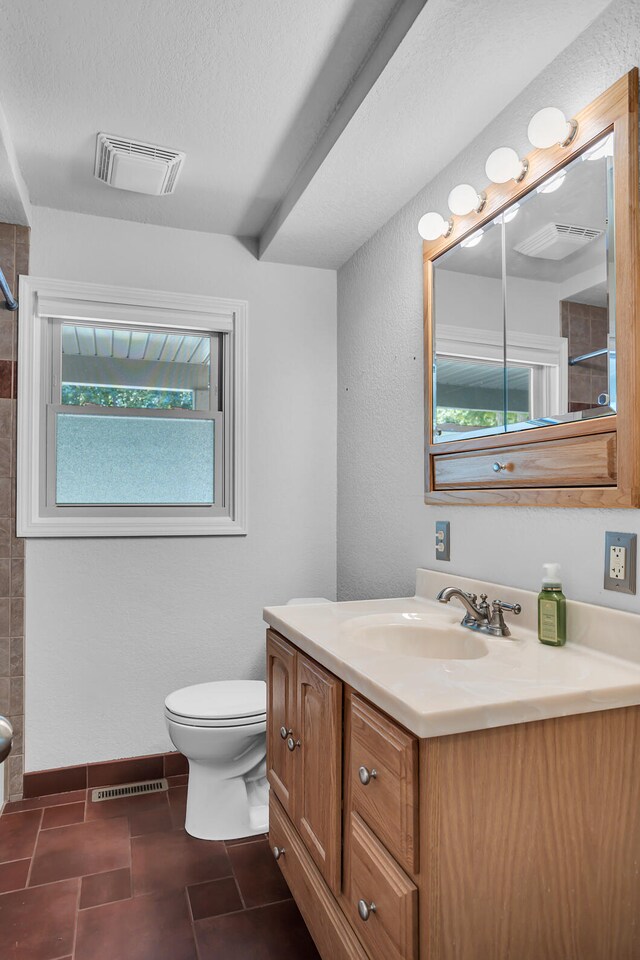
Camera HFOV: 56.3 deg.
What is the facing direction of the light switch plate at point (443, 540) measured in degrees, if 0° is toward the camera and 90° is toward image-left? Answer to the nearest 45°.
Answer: approximately 45°

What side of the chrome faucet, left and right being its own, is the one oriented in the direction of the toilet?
right

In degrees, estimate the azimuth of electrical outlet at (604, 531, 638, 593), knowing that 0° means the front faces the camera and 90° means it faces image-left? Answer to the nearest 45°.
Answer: approximately 45°

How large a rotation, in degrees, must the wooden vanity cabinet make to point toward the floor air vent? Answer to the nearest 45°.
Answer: approximately 90° to its right

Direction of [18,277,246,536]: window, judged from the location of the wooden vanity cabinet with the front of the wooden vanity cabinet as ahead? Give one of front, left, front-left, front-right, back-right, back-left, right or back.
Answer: right

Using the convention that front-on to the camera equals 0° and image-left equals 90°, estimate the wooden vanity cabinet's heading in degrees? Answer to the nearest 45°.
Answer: approximately 45°
